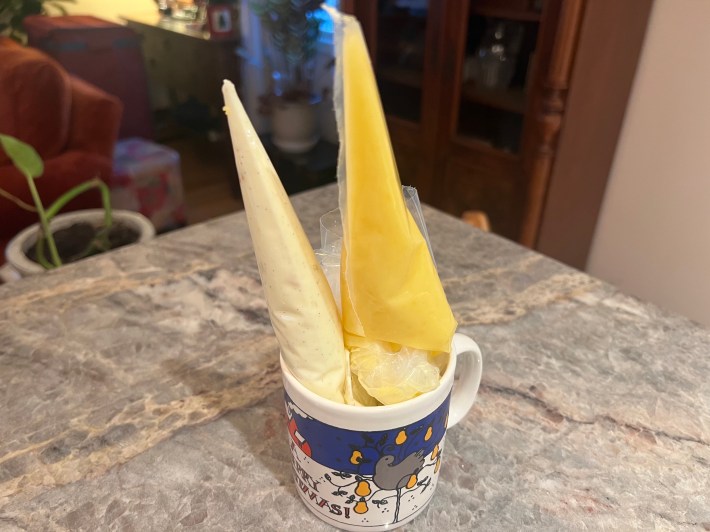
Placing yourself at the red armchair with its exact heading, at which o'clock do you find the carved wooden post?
The carved wooden post is roughly at 12 o'clock from the red armchair.

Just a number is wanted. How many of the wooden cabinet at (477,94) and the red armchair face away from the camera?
0

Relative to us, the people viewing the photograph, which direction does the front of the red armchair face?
facing the viewer and to the right of the viewer

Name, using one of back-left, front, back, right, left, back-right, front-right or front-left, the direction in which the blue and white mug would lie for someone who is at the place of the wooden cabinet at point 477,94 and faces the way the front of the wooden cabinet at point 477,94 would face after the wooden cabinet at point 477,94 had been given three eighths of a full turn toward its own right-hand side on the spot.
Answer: back

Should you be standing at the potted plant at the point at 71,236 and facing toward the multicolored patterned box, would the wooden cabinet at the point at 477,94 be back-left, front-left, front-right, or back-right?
front-right

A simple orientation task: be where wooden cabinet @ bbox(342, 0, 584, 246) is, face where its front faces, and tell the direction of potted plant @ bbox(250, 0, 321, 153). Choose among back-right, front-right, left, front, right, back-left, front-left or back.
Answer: right

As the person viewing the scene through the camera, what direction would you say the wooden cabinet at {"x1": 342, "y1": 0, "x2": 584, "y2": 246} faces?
facing the viewer and to the left of the viewer

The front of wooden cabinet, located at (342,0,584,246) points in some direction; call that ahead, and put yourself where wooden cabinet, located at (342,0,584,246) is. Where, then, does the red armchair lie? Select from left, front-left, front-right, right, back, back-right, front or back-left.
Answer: front-right

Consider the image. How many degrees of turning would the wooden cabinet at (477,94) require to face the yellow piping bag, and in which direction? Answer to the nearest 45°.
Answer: approximately 45° to its left

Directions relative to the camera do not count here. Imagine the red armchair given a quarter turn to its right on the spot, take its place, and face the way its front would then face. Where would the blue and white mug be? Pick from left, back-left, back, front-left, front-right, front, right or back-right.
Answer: front-left

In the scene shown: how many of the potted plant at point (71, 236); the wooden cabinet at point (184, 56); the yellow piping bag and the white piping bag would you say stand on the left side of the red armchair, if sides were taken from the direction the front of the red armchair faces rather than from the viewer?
1

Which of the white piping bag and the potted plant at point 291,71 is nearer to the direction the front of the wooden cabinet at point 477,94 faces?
the white piping bag

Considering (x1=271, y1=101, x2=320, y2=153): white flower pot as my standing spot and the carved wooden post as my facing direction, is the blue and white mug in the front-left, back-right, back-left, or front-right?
front-right

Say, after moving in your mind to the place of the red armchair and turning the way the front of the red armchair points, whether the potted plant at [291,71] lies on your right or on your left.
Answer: on your left

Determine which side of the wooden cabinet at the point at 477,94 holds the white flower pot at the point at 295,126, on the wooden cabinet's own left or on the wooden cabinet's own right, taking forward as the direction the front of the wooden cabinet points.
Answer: on the wooden cabinet's own right
